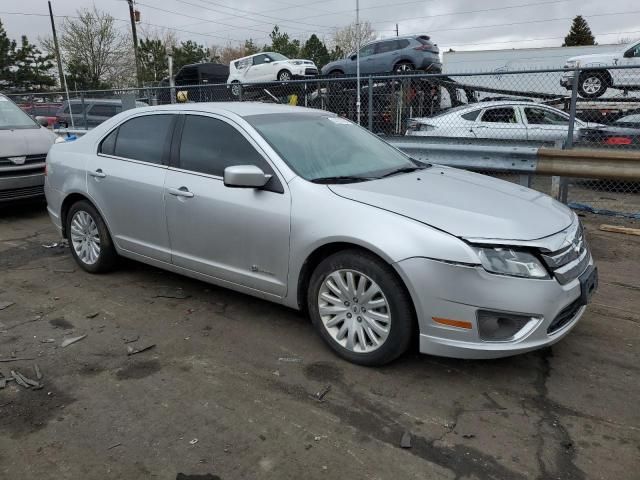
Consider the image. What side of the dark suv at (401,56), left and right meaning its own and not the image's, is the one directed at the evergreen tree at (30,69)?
front

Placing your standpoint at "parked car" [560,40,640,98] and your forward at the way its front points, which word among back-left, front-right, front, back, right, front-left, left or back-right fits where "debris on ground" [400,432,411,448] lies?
left

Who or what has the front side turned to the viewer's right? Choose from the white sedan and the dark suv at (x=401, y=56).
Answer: the white sedan

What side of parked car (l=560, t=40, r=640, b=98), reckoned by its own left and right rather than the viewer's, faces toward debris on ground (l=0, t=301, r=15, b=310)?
left

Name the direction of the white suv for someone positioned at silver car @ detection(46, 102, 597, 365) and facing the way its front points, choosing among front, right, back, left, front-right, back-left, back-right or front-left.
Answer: back-left

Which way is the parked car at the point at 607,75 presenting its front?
to the viewer's left

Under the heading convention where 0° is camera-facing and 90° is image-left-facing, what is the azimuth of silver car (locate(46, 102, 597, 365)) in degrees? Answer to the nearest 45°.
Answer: approximately 315°

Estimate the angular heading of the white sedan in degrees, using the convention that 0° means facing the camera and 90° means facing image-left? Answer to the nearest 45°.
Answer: approximately 270°

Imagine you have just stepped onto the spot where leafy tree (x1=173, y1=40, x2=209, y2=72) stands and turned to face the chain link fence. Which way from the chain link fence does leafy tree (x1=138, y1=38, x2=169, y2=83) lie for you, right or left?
right

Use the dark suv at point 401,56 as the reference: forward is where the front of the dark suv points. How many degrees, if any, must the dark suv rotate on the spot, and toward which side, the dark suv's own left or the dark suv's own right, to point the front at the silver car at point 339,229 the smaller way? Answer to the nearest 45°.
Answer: approximately 135° to the dark suv's own left

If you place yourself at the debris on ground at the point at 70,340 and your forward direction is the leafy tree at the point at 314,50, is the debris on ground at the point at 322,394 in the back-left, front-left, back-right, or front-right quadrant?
back-right
